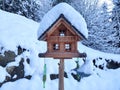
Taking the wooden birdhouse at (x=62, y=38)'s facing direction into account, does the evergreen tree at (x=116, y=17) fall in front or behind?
behind

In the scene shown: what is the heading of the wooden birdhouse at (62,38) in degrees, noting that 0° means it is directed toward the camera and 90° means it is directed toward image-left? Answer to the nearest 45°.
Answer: approximately 0°
